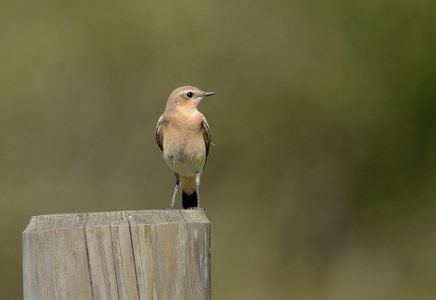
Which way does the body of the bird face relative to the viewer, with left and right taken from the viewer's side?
facing the viewer
